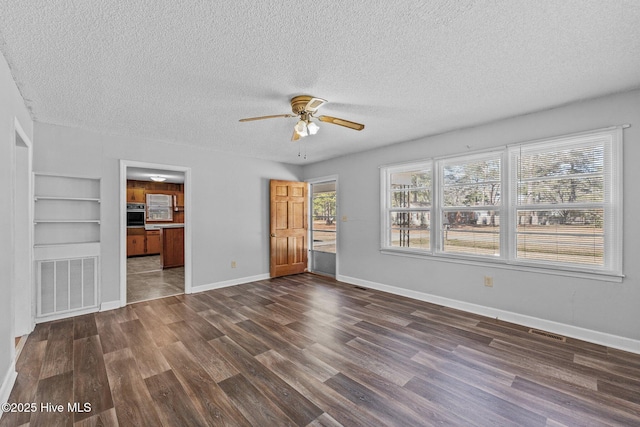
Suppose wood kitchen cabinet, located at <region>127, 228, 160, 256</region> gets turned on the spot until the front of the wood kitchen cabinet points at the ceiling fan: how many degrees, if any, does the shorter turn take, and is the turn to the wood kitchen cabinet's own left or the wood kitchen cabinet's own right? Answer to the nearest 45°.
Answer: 0° — it already faces it

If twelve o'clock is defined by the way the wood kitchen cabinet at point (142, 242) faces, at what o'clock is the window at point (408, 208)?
The window is roughly at 11 o'clock from the wood kitchen cabinet.

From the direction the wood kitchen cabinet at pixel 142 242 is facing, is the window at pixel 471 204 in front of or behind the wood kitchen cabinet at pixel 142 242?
in front

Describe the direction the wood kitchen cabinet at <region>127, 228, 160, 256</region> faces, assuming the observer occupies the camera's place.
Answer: facing the viewer

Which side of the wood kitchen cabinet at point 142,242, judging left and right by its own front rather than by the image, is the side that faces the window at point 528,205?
front

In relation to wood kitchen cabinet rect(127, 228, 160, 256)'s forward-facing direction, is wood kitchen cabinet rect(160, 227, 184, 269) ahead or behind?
ahead

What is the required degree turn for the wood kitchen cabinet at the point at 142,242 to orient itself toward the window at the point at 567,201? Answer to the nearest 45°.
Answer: approximately 45° to its left
